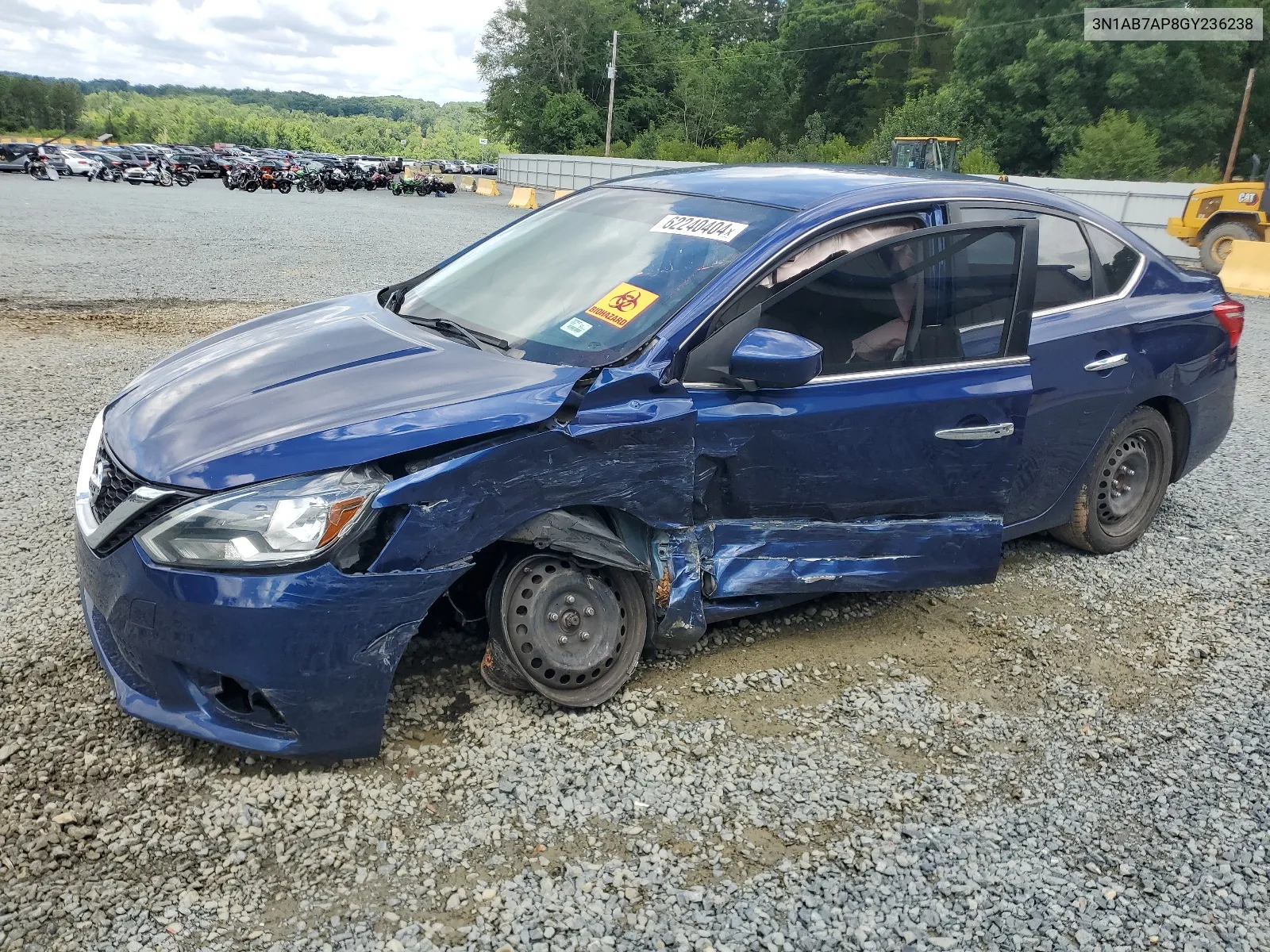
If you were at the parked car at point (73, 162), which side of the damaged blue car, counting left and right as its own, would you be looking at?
right

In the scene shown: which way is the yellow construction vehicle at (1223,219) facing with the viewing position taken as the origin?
facing to the right of the viewer

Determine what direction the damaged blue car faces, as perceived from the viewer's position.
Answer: facing the viewer and to the left of the viewer

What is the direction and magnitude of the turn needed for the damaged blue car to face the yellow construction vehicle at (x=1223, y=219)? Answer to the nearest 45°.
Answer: approximately 180°

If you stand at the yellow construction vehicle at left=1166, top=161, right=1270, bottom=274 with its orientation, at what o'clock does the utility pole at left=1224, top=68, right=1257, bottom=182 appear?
The utility pole is roughly at 9 o'clock from the yellow construction vehicle.

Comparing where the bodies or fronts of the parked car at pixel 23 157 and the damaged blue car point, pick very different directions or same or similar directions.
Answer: very different directions

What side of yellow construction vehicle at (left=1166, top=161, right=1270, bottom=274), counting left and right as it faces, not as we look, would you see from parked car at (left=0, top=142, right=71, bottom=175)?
back

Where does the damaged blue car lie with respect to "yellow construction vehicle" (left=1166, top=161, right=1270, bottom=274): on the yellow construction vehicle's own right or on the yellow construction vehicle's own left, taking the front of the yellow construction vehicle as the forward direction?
on the yellow construction vehicle's own right

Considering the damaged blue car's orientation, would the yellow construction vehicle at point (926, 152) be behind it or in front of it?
behind
